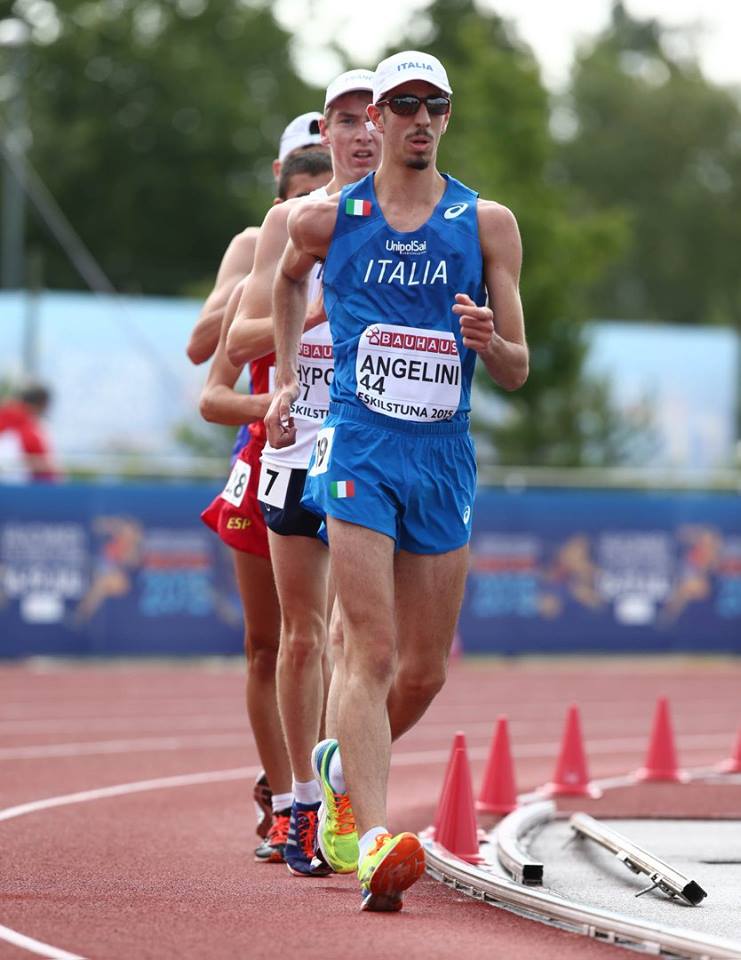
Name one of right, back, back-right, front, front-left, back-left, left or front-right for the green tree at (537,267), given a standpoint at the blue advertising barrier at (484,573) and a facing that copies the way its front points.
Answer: back

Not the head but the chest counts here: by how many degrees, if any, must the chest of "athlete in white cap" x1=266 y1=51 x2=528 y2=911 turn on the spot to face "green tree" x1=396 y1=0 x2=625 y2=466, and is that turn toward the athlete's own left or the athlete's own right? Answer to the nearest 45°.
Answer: approximately 180°

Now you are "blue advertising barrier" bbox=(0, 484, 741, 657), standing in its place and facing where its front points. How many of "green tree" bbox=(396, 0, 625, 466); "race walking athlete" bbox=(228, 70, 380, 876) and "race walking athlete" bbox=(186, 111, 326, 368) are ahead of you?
2

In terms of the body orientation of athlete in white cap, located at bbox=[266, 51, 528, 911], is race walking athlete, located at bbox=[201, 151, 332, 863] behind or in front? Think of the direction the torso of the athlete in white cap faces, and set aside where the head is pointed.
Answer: behind

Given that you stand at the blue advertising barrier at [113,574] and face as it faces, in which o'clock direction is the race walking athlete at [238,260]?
The race walking athlete is roughly at 12 o'clock from the blue advertising barrier.

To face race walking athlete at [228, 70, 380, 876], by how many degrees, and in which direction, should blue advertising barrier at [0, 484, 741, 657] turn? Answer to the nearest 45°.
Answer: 0° — it already faces them

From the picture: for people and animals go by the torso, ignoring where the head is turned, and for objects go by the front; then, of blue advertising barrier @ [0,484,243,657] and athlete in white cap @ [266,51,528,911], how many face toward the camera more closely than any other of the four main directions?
2

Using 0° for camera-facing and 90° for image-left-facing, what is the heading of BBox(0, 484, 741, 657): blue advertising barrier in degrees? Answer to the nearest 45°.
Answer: approximately 0°
